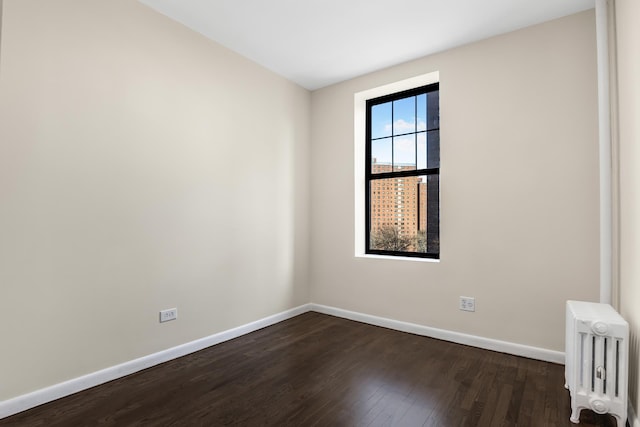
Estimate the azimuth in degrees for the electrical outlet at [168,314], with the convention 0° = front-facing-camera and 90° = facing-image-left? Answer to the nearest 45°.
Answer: approximately 315°

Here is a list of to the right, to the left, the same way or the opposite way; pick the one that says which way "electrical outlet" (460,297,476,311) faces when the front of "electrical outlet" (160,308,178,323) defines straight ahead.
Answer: to the right

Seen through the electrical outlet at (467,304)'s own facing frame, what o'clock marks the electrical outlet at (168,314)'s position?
the electrical outlet at (168,314) is roughly at 2 o'clock from the electrical outlet at (467,304).

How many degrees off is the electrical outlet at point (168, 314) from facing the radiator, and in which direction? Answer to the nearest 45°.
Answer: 0° — it already faces it

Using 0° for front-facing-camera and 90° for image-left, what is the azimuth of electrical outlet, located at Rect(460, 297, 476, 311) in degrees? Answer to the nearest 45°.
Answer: approximately 0°
